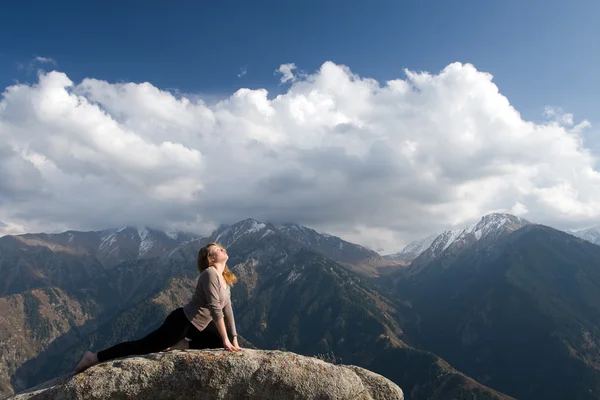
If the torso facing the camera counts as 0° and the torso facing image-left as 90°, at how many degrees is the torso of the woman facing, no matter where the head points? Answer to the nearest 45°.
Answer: approximately 270°
